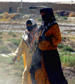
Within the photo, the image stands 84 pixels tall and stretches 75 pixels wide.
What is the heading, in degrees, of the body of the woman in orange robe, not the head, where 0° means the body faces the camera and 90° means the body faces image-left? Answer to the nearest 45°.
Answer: approximately 45°
